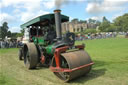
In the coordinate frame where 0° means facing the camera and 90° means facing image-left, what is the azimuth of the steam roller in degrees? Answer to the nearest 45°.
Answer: approximately 315°
